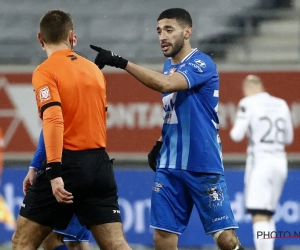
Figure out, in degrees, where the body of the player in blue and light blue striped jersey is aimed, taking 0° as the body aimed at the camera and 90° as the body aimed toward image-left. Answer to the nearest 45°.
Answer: approximately 45°

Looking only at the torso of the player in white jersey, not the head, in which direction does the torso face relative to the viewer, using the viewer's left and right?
facing away from the viewer and to the left of the viewer

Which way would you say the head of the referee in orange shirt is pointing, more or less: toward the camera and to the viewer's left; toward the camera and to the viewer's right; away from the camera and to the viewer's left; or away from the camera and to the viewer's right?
away from the camera and to the viewer's right

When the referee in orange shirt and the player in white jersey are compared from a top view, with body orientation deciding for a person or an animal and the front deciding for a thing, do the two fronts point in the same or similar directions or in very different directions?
same or similar directions

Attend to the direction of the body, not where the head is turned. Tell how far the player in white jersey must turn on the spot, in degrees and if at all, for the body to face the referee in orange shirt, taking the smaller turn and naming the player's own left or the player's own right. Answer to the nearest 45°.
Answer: approximately 135° to the player's own left

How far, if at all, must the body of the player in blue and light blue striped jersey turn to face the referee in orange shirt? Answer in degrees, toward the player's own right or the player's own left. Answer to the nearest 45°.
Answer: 0° — they already face them

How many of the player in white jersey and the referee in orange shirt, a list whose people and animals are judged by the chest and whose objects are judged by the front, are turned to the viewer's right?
0

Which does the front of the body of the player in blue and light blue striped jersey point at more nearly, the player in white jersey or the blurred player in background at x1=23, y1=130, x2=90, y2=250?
the blurred player in background

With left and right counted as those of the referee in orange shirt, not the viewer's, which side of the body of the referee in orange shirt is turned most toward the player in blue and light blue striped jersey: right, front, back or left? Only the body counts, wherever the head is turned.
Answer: right

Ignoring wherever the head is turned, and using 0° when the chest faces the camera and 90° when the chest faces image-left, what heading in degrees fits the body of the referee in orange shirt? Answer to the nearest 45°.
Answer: approximately 135°
